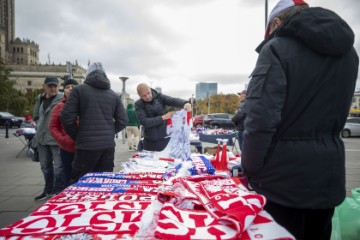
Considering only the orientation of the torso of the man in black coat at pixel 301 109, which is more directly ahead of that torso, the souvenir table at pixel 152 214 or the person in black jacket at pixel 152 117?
the person in black jacket

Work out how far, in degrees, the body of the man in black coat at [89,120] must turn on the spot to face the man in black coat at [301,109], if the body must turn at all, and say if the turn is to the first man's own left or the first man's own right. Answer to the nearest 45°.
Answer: approximately 135° to the first man's own right

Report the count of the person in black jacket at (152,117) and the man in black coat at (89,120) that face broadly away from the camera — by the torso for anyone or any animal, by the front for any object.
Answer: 1

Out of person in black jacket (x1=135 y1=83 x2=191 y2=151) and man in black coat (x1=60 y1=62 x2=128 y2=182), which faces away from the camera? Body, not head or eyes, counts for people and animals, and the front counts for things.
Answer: the man in black coat

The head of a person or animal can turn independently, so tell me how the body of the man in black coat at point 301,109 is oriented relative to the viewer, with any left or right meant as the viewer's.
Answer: facing away from the viewer and to the left of the viewer

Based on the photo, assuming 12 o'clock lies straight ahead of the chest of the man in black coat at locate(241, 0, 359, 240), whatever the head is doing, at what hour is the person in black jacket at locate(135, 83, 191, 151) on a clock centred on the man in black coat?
The person in black jacket is roughly at 12 o'clock from the man in black coat.

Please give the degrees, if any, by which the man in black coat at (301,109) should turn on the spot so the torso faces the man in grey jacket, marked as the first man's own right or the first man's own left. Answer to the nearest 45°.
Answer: approximately 45° to the first man's own left

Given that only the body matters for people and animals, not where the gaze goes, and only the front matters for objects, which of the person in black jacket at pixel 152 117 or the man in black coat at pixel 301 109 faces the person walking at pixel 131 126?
the man in black coat

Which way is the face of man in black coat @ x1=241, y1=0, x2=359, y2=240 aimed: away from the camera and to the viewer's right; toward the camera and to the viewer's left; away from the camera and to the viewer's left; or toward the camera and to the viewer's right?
away from the camera and to the viewer's left

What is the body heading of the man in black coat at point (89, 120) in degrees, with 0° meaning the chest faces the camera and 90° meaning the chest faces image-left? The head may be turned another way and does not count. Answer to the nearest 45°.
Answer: approximately 180°

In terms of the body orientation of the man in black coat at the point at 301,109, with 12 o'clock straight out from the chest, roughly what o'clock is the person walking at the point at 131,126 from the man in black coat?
The person walking is roughly at 12 o'clock from the man in black coat.
